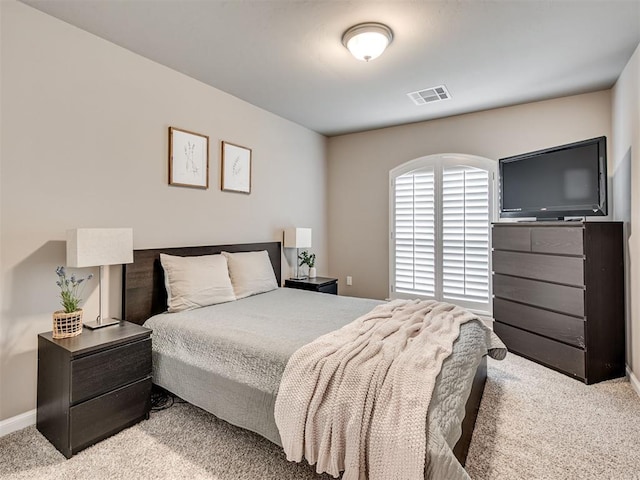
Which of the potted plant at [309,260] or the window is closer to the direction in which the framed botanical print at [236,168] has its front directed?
the window

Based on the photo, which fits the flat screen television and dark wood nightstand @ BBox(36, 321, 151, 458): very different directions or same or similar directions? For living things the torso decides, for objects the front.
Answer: very different directions

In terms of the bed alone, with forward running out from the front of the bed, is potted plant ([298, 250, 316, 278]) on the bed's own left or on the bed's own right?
on the bed's own left

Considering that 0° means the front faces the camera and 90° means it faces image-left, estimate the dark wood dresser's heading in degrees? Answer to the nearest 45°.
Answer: approximately 45°

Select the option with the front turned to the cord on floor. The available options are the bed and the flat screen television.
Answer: the flat screen television

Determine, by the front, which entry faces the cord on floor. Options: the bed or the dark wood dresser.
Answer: the dark wood dresser

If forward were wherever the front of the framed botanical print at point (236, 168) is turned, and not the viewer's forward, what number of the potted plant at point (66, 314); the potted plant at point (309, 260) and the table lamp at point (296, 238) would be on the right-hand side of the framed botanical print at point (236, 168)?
1
